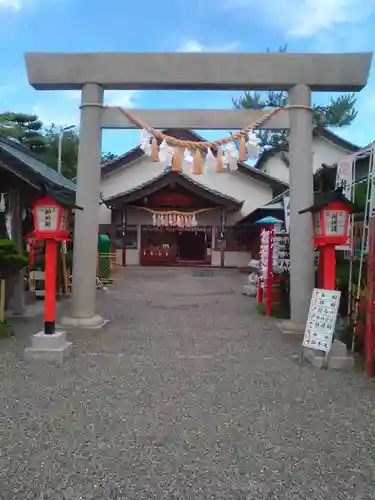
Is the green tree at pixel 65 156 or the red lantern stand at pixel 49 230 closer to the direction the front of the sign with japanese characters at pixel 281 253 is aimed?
the red lantern stand

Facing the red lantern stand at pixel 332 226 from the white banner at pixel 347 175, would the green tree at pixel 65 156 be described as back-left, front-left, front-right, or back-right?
back-right

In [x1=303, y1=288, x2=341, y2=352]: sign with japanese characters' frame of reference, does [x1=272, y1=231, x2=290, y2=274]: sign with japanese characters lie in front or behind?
behind

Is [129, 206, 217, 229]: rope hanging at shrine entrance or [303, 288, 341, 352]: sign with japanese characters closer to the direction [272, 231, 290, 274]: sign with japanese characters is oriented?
the sign with japanese characters

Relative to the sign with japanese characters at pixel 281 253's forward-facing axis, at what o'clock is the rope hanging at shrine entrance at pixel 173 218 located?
The rope hanging at shrine entrance is roughly at 5 o'clock from the sign with japanese characters.

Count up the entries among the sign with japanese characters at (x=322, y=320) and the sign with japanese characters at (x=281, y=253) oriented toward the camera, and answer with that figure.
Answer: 2

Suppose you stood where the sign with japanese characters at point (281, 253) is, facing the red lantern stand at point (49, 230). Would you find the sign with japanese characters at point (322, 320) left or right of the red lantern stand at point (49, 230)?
left

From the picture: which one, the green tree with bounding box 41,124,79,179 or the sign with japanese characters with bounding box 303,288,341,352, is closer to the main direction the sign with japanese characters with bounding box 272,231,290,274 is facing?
the sign with japanese characters

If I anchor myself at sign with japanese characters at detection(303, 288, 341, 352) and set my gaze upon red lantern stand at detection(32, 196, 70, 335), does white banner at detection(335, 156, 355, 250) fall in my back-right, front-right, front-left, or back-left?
back-right
